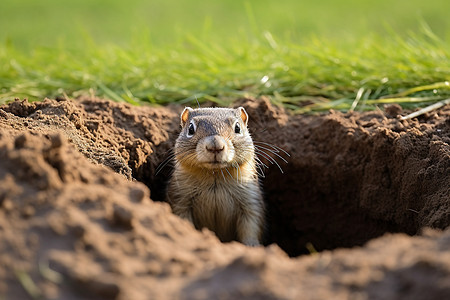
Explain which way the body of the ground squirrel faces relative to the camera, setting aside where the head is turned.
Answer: toward the camera
